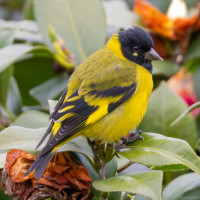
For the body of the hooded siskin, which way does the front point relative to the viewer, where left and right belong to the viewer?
facing to the right of the viewer

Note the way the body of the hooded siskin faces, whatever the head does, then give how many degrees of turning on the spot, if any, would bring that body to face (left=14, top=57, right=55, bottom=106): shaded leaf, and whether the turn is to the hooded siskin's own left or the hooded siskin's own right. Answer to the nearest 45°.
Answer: approximately 135° to the hooded siskin's own left

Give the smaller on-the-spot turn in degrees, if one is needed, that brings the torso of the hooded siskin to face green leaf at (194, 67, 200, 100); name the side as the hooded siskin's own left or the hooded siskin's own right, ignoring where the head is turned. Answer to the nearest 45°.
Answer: approximately 45° to the hooded siskin's own left

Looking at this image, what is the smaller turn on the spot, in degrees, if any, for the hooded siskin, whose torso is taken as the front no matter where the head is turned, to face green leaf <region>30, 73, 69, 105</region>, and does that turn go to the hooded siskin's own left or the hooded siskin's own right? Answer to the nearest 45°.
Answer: approximately 135° to the hooded siskin's own left

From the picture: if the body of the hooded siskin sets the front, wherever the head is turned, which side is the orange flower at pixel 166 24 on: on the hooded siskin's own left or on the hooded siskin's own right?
on the hooded siskin's own left

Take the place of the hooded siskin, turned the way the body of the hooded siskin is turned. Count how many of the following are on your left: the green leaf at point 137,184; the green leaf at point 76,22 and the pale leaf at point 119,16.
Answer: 2

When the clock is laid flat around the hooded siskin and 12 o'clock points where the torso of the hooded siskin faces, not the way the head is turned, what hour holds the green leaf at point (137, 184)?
The green leaf is roughly at 3 o'clock from the hooded siskin.
